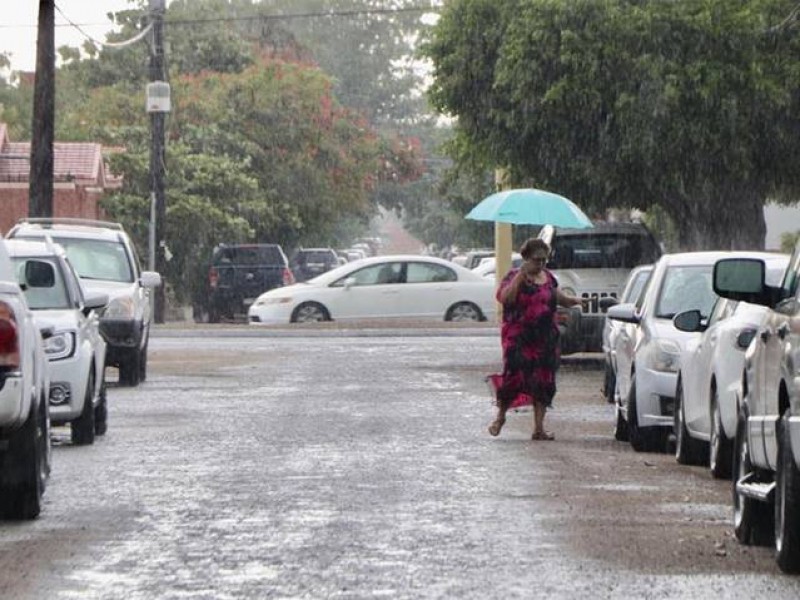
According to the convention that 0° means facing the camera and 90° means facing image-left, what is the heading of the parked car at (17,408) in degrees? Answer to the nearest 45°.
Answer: approximately 180°

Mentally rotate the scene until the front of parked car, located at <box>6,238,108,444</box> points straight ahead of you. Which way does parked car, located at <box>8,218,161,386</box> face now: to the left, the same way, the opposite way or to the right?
the same way

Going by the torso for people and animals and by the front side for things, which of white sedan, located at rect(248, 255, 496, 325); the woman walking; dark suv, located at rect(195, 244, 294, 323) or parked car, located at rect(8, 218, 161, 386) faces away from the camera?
the dark suv

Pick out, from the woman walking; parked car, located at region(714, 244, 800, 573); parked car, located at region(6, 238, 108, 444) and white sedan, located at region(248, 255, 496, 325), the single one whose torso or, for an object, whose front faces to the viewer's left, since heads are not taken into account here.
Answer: the white sedan

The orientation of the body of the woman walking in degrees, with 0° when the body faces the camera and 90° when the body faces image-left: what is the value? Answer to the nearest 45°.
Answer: approximately 315°

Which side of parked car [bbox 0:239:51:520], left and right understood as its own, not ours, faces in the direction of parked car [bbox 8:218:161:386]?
front

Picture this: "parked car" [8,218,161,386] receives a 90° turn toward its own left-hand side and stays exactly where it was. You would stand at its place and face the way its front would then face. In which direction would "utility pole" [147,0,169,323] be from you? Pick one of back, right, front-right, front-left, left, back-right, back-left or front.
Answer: left

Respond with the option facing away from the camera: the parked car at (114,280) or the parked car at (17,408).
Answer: the parked car at (17,408)

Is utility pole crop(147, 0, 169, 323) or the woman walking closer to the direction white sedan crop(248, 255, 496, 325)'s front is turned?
the utility pole

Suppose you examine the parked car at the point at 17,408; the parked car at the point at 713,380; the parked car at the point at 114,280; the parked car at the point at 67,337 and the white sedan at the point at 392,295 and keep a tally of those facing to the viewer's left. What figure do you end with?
1

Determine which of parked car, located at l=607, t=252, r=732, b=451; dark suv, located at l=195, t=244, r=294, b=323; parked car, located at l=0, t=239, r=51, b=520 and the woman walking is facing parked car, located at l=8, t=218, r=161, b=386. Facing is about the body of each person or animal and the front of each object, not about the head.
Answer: parked car, located at l=0, t=239, r=51, b=520

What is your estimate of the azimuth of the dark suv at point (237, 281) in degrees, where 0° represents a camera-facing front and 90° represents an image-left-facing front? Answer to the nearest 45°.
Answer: approximately 180°

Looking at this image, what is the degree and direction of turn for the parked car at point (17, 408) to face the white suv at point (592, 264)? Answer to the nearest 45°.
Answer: approximately 45° to its right

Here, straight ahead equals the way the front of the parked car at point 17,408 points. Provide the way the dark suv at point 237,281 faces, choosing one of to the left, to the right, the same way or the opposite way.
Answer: the same way

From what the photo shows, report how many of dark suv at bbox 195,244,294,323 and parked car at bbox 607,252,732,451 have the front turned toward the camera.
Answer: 1
